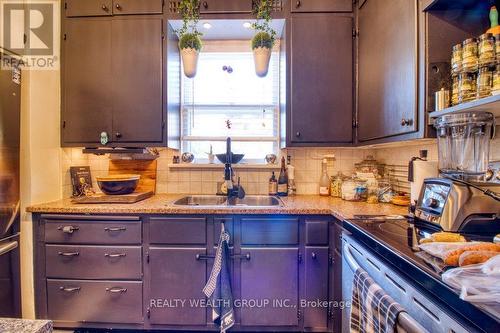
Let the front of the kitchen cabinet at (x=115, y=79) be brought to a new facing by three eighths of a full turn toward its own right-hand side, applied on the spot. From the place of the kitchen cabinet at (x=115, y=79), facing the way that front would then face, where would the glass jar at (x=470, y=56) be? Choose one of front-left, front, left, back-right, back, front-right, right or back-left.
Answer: back

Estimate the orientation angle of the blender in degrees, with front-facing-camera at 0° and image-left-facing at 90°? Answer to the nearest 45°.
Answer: approximately 45°

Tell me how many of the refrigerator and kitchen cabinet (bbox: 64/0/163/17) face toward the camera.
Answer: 1

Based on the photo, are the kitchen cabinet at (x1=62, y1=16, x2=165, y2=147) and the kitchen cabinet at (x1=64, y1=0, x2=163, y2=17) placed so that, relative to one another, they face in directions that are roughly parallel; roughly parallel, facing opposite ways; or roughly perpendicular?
roughly parallel

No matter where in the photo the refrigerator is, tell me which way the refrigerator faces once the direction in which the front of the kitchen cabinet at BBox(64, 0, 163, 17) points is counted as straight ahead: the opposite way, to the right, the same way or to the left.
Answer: to the left

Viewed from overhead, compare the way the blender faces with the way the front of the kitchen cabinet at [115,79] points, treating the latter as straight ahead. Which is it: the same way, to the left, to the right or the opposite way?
to the right

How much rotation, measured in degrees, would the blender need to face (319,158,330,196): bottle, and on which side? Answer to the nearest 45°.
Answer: approximately 90° to its right

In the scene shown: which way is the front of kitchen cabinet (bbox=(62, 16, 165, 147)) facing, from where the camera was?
facing the viewer

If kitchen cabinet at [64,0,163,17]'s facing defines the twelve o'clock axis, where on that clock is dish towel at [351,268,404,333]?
The dish towel is roughly at 11 o'clock from the kitchen cabinet.

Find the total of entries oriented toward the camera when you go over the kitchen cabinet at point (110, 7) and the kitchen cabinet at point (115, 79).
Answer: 2
